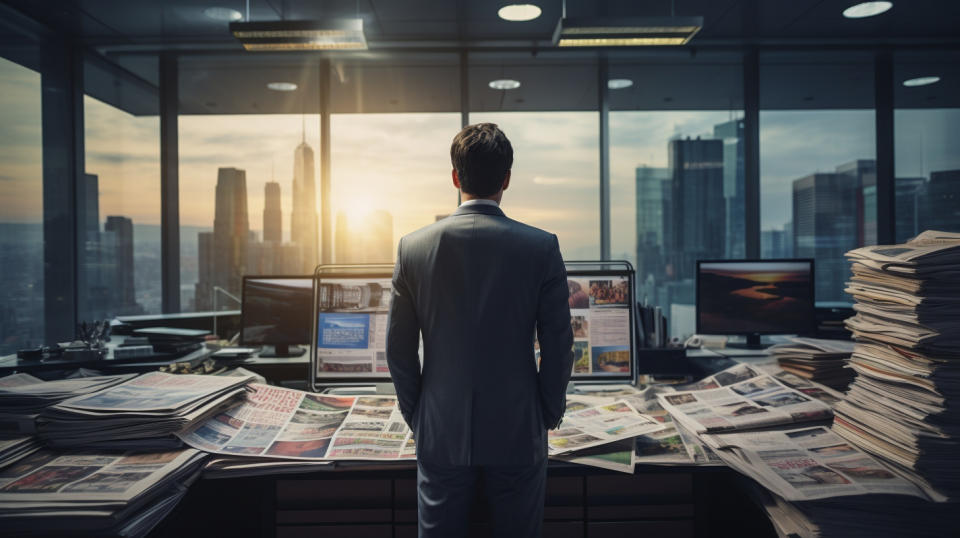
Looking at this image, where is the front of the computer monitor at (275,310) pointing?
toward the camera

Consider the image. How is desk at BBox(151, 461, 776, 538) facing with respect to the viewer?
toward the camera

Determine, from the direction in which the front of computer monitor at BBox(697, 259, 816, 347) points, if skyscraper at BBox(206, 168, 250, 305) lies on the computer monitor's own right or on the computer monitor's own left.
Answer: on the computer monitor's own right

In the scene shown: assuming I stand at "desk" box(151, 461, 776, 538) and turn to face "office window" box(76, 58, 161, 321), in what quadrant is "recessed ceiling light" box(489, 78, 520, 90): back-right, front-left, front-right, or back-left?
front-right

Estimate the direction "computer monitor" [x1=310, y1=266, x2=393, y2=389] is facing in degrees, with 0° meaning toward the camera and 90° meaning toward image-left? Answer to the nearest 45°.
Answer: approximately 0°

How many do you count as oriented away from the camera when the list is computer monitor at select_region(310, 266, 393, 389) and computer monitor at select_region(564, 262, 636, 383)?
0

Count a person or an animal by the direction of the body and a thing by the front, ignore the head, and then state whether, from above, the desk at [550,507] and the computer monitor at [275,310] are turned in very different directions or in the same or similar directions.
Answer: same or similar directions

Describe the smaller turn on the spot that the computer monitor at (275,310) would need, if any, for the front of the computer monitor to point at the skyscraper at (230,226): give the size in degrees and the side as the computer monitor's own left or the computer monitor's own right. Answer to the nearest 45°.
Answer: approximately 180°

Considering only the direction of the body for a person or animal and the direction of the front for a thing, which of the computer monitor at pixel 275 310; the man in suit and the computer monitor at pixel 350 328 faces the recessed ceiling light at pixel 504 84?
the man in suit

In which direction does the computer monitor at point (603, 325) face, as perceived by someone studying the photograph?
facing the viewer

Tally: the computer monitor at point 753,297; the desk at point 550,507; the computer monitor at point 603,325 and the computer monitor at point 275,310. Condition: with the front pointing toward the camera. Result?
4

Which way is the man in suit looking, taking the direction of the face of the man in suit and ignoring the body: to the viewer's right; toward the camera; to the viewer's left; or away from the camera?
away from the camera

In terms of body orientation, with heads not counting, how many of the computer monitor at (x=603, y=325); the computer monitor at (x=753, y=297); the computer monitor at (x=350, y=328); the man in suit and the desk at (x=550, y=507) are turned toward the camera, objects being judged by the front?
4
